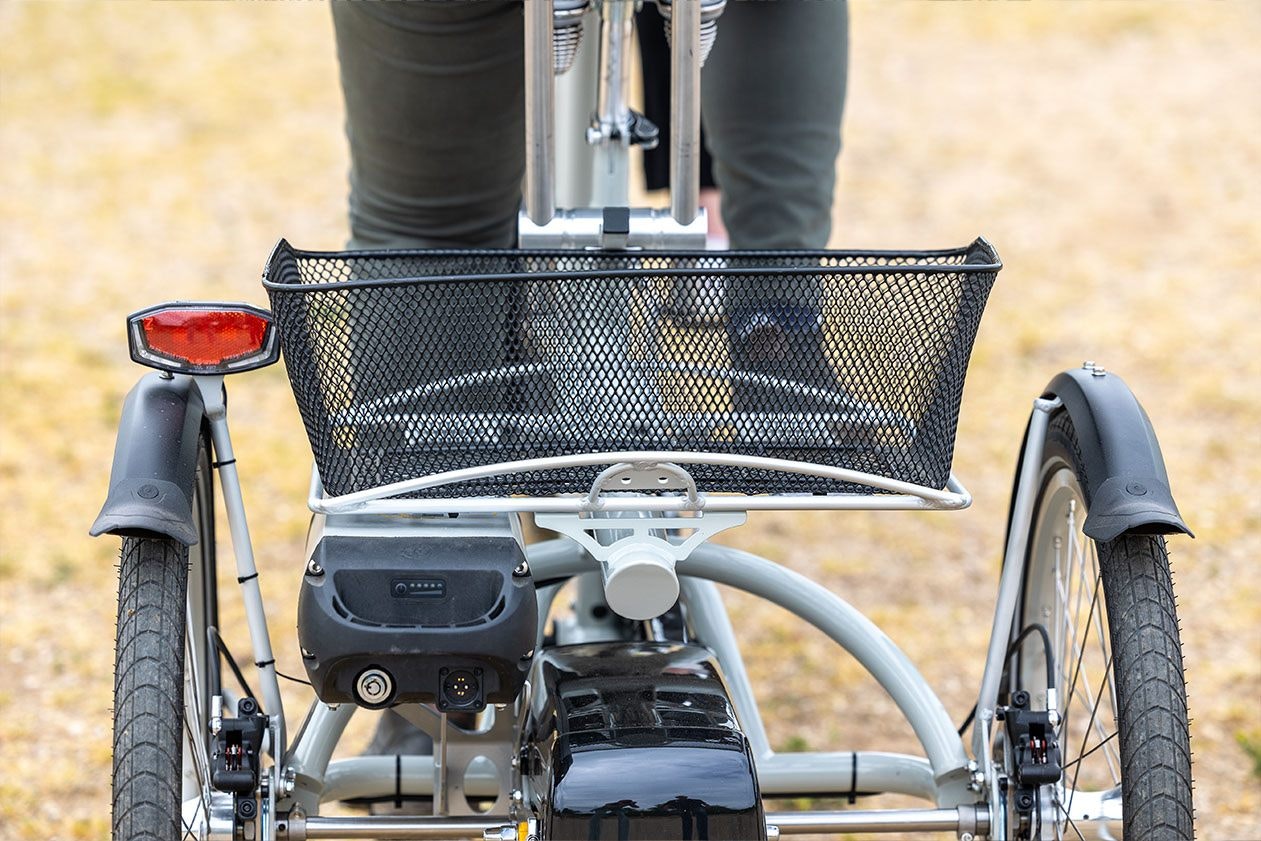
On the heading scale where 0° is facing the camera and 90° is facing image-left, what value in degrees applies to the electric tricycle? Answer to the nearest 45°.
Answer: approximately 180°
